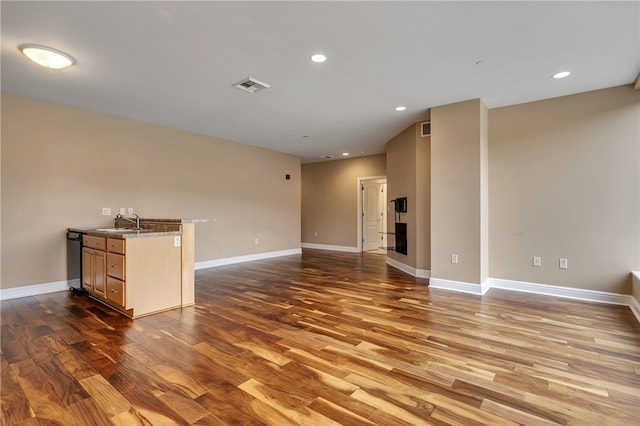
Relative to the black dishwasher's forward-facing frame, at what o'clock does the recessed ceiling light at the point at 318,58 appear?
The recessed ceiling light is roughly at 8 o'clock from the black dishwasher.

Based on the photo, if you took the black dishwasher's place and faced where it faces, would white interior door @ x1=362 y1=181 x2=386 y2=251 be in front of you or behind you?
behind

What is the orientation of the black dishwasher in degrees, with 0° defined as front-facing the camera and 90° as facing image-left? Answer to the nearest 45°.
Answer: approximately 90°

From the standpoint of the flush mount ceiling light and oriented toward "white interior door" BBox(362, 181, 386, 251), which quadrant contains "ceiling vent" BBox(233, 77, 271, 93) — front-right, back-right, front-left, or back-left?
front-right

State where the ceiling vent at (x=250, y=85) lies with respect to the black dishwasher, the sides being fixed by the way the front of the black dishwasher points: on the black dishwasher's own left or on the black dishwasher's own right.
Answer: on the black dishwasher's own left
